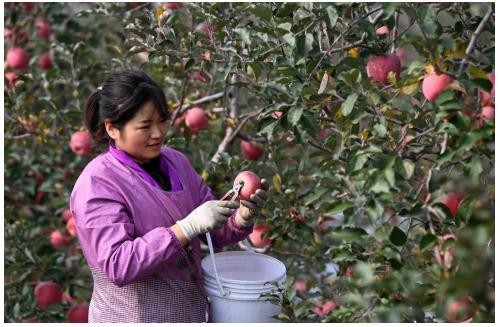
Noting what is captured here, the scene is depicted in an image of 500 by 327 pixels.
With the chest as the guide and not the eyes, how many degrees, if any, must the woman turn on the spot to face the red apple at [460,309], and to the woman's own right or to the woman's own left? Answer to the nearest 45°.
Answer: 0° — they already face it

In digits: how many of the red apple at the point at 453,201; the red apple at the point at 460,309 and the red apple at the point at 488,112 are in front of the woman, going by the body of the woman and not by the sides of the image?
3

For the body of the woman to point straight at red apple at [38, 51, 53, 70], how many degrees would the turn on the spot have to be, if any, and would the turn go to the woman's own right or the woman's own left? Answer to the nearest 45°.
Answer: approximately 135° to the woman's own left

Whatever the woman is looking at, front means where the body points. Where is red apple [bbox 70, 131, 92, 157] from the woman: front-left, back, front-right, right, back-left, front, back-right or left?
back-left

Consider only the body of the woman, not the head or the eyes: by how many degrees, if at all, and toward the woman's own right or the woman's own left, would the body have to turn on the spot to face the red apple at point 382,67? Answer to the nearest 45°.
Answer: approximately 45° to the woman's own left

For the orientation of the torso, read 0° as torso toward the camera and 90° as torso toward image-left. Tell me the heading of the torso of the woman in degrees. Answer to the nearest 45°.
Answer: approximately 315°

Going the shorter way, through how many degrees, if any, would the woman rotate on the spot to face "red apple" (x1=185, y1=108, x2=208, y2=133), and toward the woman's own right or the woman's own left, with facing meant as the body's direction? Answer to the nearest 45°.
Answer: approximately 135° to the woman's own left

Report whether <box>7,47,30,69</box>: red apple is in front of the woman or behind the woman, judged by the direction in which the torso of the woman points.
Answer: behind
